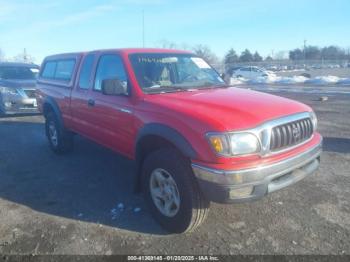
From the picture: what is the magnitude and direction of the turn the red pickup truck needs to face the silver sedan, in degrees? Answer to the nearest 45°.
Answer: approximately 135° to its left

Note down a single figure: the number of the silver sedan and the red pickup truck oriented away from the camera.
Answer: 0
